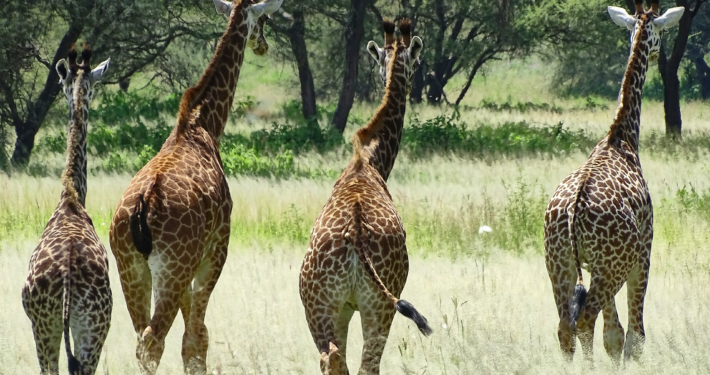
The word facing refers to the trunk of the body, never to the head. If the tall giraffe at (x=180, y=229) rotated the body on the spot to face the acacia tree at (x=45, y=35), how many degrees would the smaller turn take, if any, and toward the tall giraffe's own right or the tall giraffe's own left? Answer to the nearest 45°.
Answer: approximately 45° to the tall giraffe's own left

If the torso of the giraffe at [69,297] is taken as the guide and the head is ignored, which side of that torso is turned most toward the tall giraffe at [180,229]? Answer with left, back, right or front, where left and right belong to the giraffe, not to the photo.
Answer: right

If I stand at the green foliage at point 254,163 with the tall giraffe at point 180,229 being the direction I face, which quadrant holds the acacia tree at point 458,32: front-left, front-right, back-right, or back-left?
back-left

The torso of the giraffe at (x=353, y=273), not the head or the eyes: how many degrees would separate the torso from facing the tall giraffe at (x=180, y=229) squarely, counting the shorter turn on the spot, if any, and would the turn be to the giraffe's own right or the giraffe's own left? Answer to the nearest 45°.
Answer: approximately 90° to the giraffe's own left

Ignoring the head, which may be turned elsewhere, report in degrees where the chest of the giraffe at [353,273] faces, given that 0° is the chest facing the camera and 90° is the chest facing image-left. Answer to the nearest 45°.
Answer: approximately 180°

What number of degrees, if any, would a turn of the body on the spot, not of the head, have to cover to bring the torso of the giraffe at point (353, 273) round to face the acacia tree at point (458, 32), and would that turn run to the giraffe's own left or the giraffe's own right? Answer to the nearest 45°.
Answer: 0° — it already faces it

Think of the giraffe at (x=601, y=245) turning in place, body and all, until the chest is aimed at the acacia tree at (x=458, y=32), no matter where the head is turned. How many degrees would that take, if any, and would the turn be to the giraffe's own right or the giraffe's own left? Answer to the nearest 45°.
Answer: approximately 45° to the giraffe's own left

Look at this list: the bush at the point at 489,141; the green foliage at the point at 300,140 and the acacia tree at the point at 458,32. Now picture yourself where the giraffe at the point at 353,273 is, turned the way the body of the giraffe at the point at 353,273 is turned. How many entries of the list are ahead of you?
3

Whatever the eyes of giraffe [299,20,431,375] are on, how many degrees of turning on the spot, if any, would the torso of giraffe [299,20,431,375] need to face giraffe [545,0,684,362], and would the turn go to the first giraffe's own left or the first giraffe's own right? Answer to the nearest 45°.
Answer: approximately 45° to the first giraffe's own right

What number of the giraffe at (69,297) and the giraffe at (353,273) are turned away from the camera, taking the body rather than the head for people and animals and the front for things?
2

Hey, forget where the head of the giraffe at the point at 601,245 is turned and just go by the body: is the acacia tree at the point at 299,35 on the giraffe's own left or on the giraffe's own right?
on the giraffe's own left

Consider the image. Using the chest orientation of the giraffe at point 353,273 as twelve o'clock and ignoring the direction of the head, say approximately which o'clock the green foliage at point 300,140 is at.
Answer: The green foliage is roughly at 12 o'clock from the giraffe.

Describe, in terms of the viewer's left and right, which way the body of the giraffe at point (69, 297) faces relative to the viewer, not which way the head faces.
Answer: facing away from the viewer
